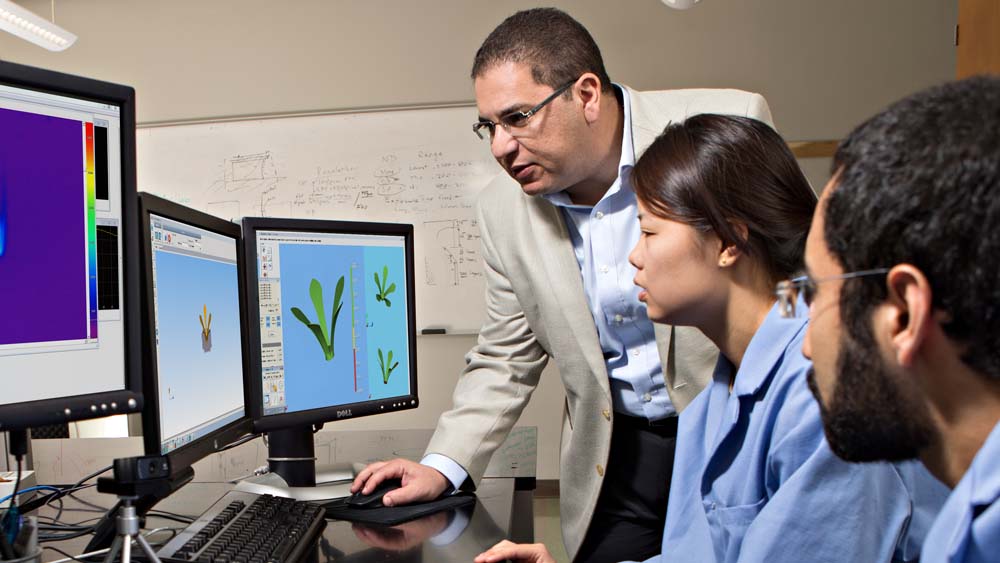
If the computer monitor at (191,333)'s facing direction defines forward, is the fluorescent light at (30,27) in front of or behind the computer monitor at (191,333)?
behind

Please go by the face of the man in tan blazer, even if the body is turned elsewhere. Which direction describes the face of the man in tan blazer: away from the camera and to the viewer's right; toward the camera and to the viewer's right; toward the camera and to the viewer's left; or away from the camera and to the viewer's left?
toward the camera and to the viewer's left

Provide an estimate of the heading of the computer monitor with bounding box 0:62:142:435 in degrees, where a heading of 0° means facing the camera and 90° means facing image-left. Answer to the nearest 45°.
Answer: approximately 315°

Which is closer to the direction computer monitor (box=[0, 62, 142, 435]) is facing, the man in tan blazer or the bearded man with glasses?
the bearded man with glasses

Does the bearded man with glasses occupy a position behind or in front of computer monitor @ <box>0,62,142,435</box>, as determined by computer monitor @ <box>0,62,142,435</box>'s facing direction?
in front

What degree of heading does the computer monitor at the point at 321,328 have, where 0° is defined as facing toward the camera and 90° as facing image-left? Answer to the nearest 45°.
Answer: approximately 315°

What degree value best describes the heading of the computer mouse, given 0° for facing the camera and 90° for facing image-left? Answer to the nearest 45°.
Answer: approximately 90°

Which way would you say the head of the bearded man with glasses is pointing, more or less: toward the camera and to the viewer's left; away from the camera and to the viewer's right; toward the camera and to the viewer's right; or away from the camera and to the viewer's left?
away from the camera and to the viewer's left

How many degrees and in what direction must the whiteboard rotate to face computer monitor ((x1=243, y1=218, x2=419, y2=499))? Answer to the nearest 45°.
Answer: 0° — it already faces it

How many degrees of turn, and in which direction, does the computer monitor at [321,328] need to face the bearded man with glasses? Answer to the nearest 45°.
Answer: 0° — it already faces them

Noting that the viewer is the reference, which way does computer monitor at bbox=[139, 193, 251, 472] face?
facing the viewer and to the right of the viewer

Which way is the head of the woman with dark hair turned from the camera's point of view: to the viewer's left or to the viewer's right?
to the viewer's left

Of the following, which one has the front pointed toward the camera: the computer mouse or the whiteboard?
the whiteboard

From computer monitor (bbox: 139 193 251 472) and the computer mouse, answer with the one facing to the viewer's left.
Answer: the computer mouse
